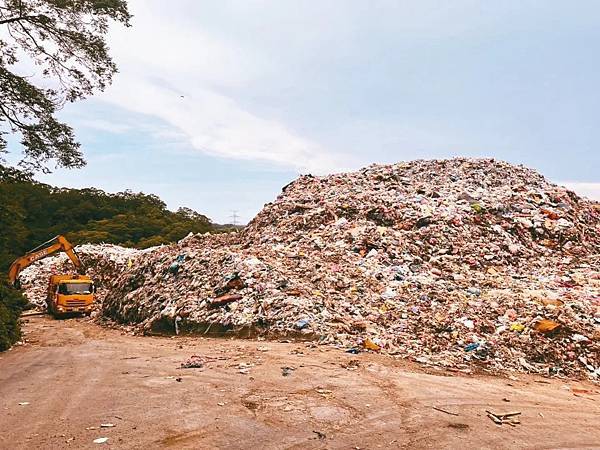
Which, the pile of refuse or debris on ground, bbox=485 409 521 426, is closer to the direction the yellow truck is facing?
the debris on ground

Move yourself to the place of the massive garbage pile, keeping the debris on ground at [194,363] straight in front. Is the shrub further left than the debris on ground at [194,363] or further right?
right

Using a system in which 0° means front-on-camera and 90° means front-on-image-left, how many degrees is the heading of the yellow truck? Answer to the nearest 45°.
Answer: approximately 0°

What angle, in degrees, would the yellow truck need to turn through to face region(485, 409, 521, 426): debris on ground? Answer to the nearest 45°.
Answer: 0° — it already faces it
